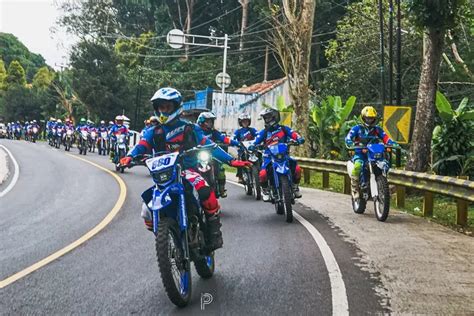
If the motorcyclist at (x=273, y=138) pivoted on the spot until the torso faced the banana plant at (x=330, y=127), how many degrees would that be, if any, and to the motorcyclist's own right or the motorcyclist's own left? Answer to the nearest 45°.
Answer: approximately 180°

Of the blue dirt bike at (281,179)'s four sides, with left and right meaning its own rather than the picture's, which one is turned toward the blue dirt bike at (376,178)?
left

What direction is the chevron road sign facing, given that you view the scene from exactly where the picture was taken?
facing the viewer

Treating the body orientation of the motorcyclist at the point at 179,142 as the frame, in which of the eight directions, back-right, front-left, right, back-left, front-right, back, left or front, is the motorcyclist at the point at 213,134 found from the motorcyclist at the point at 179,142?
back

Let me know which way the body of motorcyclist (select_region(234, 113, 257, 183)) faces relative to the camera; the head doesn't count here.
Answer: toward the camera

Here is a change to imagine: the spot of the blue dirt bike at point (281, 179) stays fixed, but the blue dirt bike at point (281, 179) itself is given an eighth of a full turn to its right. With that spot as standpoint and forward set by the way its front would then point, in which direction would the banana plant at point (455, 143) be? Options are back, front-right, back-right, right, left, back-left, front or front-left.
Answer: back

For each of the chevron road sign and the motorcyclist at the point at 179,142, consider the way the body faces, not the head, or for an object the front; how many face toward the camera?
2

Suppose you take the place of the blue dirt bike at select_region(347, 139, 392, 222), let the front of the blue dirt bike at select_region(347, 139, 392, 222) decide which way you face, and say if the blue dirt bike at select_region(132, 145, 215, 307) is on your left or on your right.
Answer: on your right

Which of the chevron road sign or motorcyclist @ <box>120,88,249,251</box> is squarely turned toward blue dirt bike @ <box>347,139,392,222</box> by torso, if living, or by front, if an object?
the chevron road sign

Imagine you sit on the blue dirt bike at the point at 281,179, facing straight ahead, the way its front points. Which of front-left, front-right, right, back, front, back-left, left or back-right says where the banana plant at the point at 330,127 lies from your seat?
back

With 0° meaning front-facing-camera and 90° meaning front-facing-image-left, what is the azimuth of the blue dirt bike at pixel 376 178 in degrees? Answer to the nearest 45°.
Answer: approximately 315°

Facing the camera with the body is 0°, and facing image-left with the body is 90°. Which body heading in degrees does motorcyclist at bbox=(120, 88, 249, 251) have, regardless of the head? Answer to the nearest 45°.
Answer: approximately 0°

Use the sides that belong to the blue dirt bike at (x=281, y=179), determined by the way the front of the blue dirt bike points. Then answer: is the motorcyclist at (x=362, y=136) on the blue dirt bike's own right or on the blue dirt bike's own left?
on the blue dirt bike's own left

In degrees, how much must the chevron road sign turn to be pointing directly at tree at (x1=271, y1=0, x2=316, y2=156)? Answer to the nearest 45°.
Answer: approximately 135° to its right

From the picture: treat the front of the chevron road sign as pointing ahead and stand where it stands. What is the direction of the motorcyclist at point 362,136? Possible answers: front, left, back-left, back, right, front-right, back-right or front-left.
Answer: front

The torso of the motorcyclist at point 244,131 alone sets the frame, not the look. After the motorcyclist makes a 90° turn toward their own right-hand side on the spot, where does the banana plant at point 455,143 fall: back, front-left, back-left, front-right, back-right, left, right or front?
back

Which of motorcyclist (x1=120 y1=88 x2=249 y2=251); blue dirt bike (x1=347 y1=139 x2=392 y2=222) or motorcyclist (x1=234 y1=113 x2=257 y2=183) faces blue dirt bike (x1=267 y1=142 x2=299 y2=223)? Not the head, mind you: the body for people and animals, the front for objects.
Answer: motorcyclist (x1=234 y1=113 x2=257 y2=183)

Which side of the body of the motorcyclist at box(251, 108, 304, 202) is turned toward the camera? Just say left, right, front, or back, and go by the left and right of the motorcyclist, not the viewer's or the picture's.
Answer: front

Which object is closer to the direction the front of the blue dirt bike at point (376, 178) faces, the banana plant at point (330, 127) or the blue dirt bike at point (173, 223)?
the blue dirt bike
